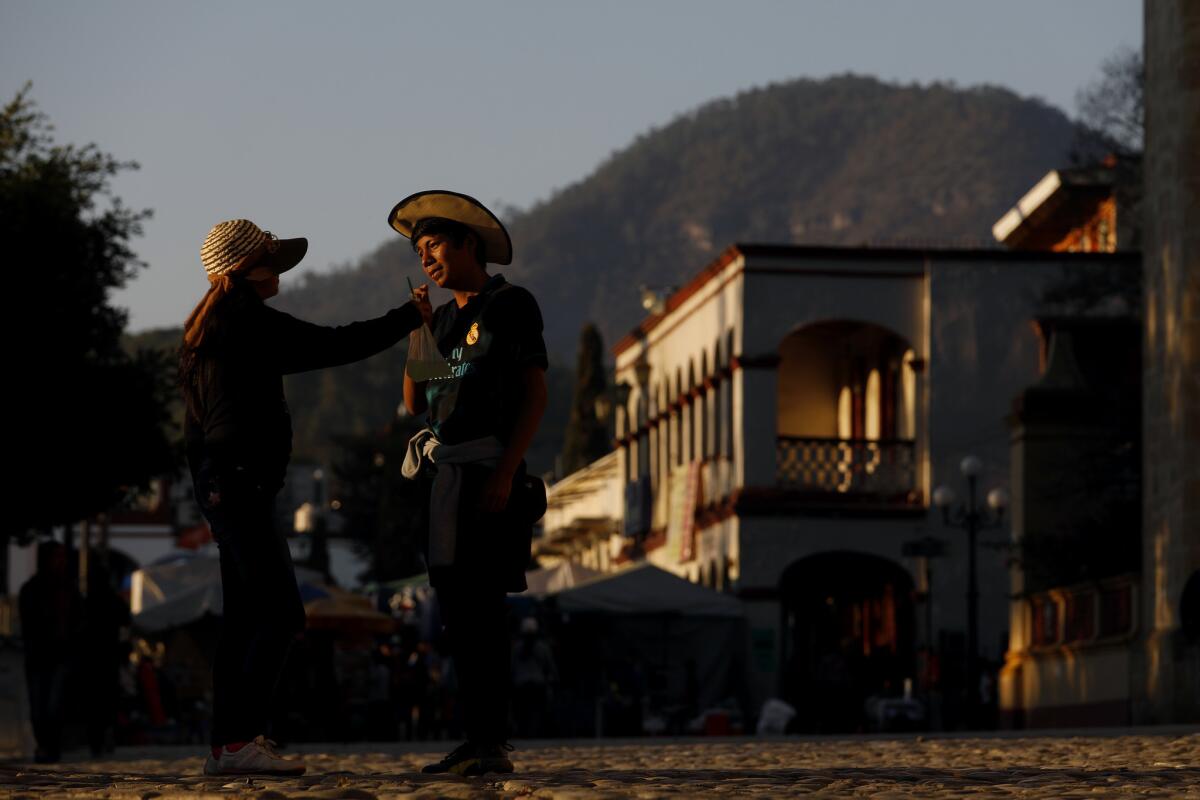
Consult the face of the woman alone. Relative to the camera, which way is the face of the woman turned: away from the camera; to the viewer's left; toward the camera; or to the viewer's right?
to the viewer's right

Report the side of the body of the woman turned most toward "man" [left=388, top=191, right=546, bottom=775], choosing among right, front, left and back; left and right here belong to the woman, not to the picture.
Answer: front

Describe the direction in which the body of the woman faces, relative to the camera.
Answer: to the viewer's right

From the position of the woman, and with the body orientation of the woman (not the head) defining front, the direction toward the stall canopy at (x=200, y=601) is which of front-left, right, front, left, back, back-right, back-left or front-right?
left

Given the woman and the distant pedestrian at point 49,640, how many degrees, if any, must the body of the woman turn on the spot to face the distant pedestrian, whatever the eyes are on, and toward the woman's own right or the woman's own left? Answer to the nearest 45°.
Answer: approximately 90° to the woman's own left

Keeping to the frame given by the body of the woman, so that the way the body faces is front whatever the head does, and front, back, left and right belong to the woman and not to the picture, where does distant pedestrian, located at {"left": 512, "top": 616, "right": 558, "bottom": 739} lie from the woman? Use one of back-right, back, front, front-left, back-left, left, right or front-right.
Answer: left

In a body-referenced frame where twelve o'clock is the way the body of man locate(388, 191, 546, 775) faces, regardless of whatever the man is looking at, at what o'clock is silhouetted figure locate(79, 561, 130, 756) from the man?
The silhouetted figure is roughly at 4 o'clock from the man.

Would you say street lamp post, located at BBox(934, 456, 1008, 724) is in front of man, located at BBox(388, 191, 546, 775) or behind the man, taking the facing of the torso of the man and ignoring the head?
behind

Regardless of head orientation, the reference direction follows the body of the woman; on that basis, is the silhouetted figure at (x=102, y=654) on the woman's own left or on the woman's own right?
on the woman's own left

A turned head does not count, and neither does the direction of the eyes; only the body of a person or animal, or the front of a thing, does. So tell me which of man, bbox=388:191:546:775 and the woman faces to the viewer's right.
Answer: the woman

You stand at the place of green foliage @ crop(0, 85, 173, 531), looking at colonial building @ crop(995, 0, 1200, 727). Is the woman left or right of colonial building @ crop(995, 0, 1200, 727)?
right

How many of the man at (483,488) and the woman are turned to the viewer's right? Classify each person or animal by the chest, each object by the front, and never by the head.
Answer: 1
